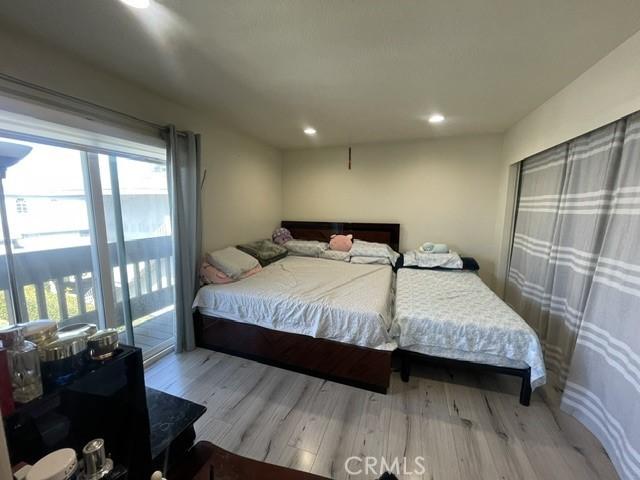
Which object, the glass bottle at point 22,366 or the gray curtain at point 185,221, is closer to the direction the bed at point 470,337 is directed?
the glass bottle

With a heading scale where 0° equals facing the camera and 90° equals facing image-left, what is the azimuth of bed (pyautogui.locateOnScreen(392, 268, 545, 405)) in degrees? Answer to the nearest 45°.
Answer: approximately 0°

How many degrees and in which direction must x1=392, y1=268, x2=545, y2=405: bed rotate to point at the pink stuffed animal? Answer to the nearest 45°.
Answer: approximately 135° to its right

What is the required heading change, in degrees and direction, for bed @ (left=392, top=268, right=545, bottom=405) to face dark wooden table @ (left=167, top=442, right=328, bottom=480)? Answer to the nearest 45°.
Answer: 0° — it already faces it

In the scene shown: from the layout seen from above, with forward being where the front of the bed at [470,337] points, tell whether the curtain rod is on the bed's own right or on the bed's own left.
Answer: on the bed's own right

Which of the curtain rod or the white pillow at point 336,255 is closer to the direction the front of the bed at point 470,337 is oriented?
the curtain rod

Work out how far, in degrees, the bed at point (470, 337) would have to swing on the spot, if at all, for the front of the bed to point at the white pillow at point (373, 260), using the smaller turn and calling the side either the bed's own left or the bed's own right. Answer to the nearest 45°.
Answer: approximately 135° to the bed's own right

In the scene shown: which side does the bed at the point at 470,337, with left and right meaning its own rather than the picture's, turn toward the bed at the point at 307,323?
right

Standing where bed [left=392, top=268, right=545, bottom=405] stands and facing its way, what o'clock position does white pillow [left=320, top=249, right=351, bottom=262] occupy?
The white pillow is roughly at 4 o'clock from the bed.

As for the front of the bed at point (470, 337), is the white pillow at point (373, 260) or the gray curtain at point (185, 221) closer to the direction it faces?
the gray curtain
